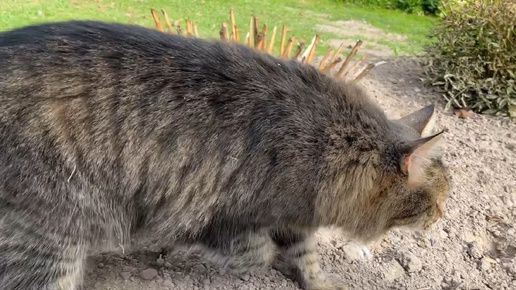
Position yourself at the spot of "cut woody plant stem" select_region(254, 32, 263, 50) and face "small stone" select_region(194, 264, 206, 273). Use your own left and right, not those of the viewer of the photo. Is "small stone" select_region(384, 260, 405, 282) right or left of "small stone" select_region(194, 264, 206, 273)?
left

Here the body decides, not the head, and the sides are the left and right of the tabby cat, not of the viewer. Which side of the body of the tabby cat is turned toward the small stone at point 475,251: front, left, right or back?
front

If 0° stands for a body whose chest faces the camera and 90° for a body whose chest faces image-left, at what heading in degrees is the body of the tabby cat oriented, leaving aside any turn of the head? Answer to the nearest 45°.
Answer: approximately 270°

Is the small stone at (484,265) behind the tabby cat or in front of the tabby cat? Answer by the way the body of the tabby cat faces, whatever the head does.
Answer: in front

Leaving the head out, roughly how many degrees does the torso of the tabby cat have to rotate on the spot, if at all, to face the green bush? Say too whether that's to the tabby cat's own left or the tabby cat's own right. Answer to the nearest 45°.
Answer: approximately 45° to the tabby cat's own left

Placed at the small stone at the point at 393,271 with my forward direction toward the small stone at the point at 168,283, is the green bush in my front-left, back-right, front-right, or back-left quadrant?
back-right
